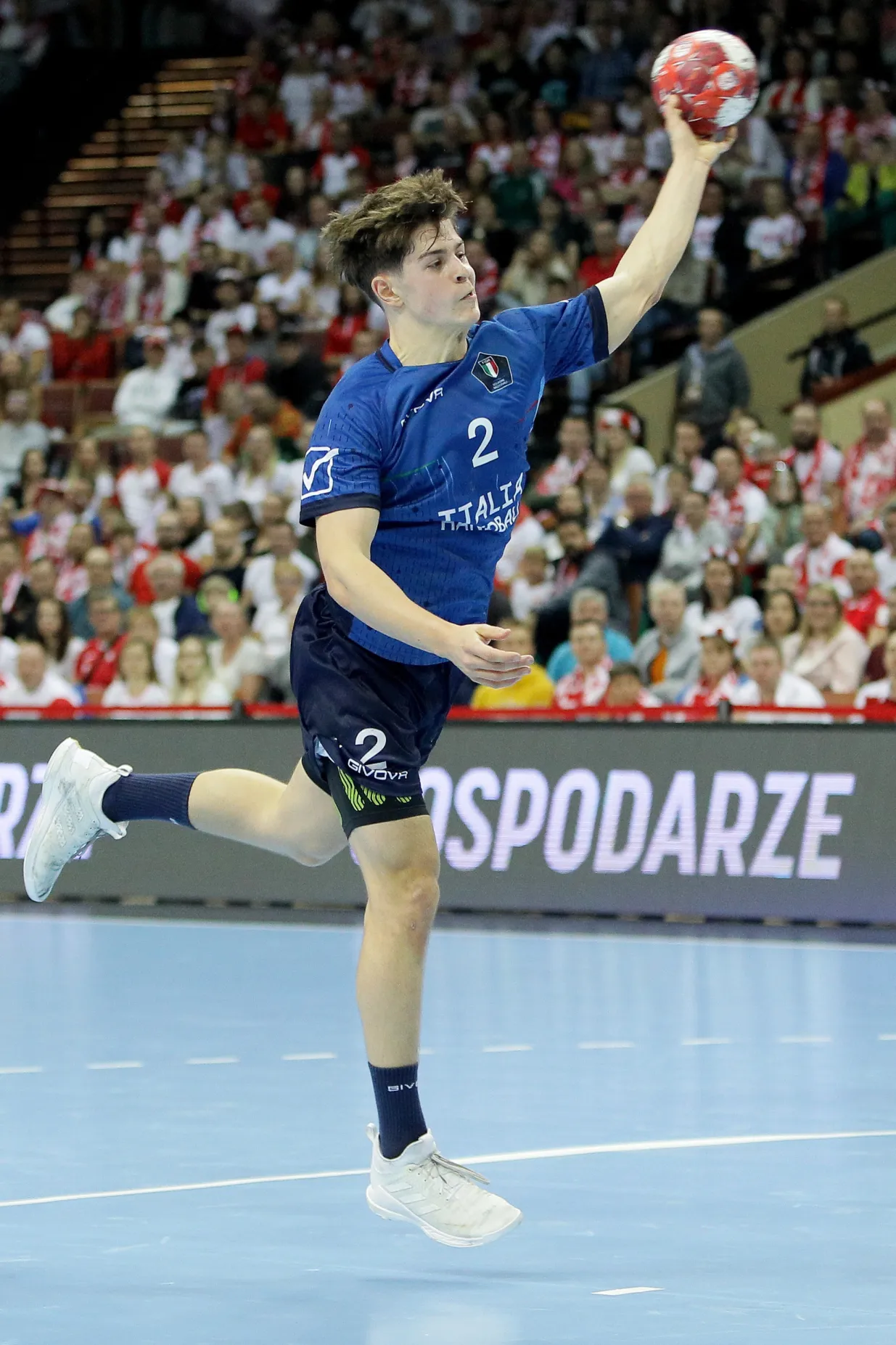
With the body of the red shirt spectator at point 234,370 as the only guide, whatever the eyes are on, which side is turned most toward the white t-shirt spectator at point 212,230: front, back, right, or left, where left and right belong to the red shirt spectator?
back

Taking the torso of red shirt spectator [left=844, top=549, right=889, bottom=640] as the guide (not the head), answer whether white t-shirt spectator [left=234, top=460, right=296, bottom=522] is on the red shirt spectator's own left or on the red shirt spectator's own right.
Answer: on the red shirt spectator's own right

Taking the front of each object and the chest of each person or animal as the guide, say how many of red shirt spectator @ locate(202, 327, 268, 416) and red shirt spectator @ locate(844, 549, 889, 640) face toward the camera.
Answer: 2

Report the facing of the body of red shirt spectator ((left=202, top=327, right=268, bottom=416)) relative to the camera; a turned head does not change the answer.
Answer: toward the camera

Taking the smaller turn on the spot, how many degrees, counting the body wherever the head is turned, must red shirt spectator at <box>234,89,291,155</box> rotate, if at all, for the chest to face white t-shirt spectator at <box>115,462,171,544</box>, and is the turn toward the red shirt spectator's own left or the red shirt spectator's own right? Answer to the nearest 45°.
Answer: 0° — they already face them

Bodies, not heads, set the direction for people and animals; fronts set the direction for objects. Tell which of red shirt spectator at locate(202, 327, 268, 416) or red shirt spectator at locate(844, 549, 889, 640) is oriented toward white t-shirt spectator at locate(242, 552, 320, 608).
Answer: red shirt spectator at locate(202, 327, 268, 416)

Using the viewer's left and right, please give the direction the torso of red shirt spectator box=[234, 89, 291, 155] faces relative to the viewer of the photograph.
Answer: facing the viewer

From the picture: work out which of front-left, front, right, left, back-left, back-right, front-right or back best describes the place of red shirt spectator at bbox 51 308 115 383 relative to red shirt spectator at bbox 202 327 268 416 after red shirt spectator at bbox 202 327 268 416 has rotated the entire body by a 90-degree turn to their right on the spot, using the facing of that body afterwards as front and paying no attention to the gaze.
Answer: front-right

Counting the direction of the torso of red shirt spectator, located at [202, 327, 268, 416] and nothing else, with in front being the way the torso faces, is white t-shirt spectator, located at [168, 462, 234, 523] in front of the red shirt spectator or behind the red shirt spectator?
in front

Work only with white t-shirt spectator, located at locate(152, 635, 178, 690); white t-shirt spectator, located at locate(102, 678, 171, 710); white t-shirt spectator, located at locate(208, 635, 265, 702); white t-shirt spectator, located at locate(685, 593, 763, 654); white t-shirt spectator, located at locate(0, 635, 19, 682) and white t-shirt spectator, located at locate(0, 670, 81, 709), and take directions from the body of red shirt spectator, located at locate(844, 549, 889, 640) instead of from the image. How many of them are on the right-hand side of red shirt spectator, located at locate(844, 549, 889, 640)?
6
